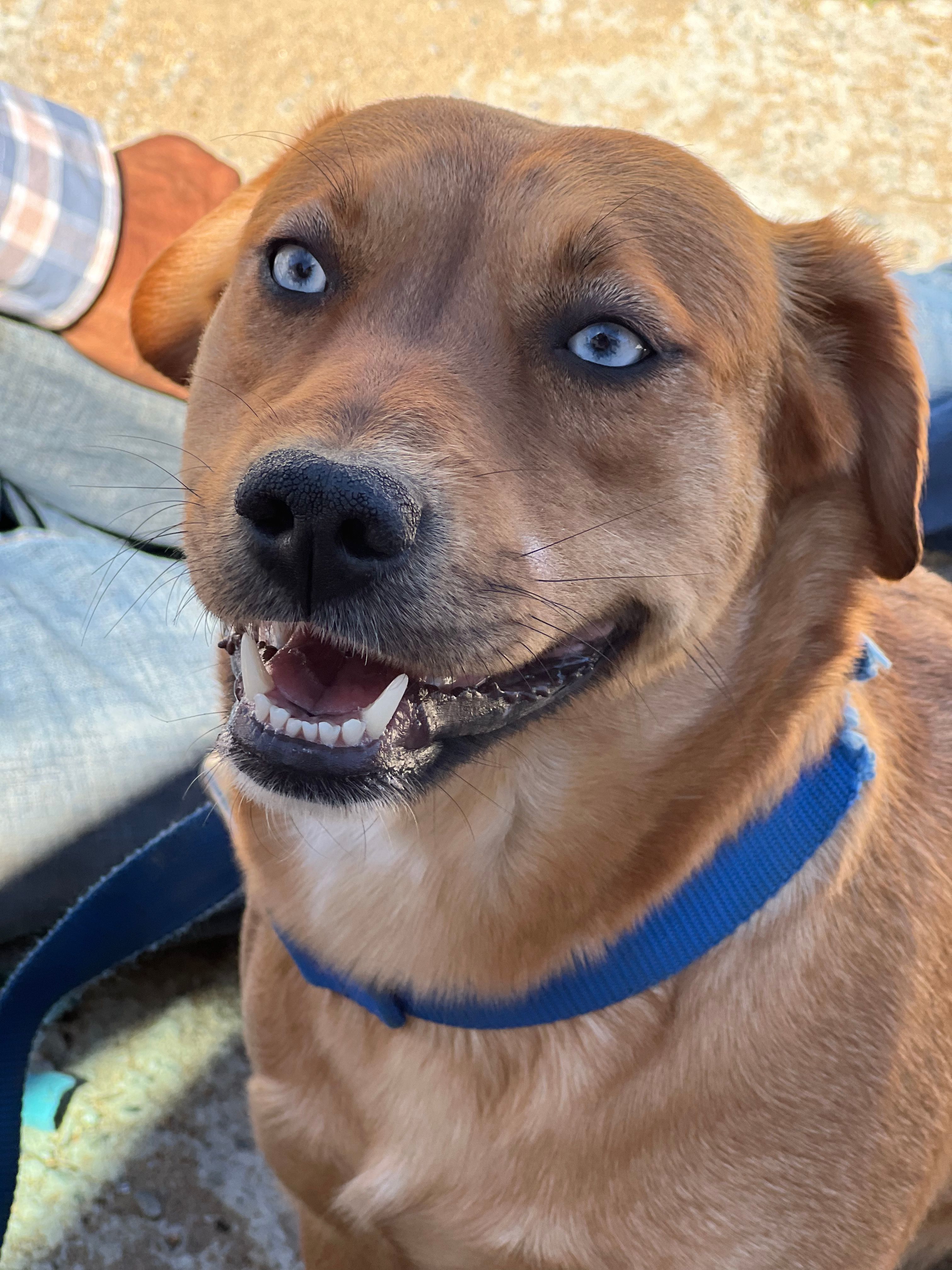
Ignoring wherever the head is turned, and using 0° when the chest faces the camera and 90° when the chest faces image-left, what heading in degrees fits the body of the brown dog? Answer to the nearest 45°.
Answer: approximately 45°
